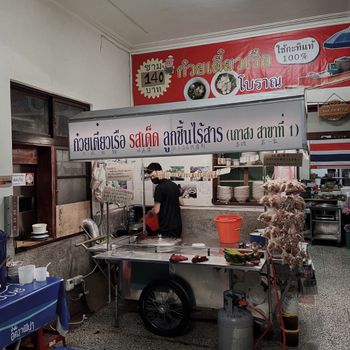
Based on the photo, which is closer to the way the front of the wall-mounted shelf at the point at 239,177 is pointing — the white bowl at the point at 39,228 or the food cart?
the food cart

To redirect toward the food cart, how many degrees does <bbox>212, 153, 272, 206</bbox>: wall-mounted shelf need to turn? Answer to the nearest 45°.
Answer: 0° — it already faces it

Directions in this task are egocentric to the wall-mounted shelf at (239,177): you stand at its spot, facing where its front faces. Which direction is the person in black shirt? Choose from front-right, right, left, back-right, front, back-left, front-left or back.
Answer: front-right

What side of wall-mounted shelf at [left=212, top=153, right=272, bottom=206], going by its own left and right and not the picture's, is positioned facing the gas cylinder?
front

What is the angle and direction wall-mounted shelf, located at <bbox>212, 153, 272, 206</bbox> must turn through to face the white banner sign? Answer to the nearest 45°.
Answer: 0° — it already faces it

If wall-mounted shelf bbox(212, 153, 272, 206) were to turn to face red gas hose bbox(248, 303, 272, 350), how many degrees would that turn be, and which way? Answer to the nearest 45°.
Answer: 0° — it already faces it

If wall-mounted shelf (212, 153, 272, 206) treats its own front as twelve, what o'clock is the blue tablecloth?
The blue tablecloth is roughly at 1 o'clock from the wall-mounted shelf.

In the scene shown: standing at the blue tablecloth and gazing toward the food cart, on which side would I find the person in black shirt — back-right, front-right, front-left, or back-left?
front-left

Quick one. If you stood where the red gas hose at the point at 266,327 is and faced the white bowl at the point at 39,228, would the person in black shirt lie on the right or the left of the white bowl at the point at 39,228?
right

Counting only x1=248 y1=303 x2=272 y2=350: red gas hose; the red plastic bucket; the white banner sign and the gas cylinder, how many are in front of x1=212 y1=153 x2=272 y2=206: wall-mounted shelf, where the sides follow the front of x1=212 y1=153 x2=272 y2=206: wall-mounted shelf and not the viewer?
4

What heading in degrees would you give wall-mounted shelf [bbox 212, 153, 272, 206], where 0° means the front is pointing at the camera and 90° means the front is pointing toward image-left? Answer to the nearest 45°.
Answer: approximately 0°

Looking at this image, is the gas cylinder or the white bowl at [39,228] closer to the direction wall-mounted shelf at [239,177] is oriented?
the gas cylinder
